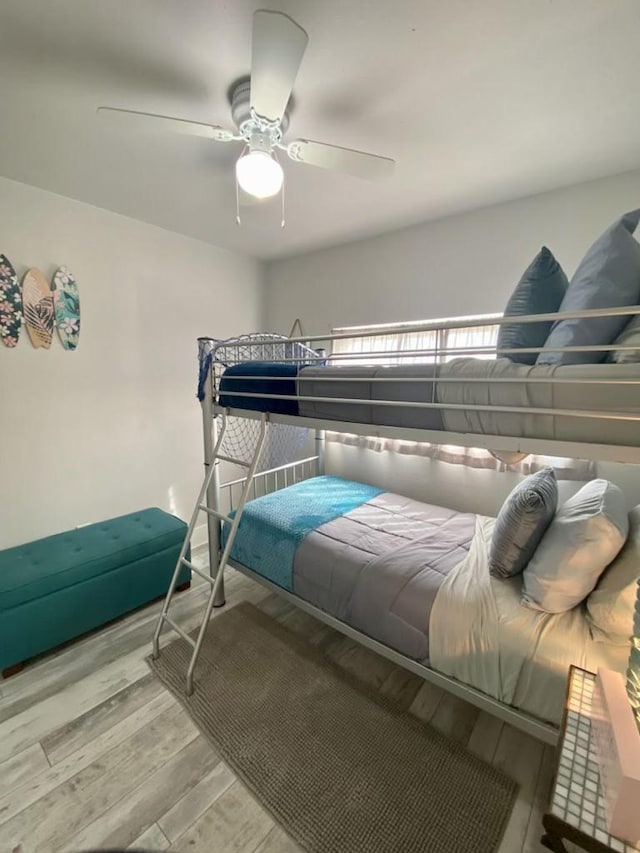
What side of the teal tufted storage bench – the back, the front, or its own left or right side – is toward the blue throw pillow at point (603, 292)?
front

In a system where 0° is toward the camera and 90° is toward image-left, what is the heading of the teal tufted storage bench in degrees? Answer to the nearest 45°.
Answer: approximately 315°

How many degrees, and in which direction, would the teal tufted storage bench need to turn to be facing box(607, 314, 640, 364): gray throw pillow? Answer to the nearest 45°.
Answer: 0° — it already faces it

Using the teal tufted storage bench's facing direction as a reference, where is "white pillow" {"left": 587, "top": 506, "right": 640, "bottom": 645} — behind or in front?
in front

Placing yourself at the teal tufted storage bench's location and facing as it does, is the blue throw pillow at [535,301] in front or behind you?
in front

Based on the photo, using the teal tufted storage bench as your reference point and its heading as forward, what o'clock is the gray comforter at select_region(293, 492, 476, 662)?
The gray comforter is roughly at 12 o'clock from the teal tufted storage bench.

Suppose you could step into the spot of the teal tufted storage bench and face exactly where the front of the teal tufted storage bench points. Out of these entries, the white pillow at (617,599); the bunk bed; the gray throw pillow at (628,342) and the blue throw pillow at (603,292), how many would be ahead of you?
4

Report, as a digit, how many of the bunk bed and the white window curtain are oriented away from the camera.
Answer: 0

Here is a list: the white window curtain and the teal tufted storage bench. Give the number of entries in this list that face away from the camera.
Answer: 0

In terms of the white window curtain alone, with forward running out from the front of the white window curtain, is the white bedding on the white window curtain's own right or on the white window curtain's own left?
on the white window curtain's own left
